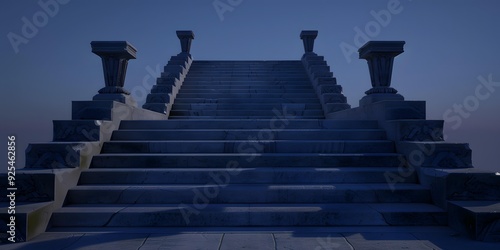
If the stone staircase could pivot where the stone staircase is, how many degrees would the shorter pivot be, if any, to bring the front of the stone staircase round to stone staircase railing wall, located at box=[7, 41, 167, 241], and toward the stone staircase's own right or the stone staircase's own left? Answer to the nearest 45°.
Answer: approximately 90° to the stone staircase's own right

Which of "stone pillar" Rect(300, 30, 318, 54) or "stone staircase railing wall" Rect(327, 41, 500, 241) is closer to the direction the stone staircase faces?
the stone staircase railing wall

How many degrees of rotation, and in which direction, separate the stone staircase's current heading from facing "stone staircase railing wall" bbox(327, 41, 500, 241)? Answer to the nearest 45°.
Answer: approximately 90° to its left

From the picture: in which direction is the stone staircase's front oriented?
toward the camera

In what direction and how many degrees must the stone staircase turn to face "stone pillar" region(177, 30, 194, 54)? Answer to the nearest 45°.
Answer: approximately 180°

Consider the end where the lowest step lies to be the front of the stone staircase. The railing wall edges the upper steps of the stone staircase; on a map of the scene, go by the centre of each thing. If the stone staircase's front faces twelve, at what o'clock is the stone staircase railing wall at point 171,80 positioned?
The stone staircase railing wall is roughly at 5 o'clock from the stone staircase.

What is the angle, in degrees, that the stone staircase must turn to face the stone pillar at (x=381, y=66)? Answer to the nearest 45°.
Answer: approximately 135° to its left

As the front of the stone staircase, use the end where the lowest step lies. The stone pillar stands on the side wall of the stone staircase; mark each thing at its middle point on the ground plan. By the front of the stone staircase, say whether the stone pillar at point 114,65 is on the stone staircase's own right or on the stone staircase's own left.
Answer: on the stone staircase's own right
